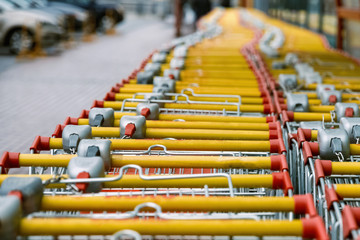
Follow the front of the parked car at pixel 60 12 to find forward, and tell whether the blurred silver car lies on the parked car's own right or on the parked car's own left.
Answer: on the parked car's own right
